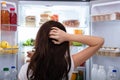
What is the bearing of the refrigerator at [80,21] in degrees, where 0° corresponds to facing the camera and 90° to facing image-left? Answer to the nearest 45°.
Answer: approximately 0°

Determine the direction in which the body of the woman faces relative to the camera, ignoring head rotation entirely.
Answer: away from the camera

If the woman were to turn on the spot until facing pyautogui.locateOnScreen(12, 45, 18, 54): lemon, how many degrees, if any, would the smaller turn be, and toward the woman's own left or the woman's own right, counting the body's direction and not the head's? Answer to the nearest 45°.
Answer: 0° — they already face it

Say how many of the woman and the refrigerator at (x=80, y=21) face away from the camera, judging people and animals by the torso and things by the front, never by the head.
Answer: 1

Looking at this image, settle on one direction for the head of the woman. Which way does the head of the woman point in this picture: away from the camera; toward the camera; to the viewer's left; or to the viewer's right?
away from the camera

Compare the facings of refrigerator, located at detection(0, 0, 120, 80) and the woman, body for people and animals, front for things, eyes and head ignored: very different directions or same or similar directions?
very different directions

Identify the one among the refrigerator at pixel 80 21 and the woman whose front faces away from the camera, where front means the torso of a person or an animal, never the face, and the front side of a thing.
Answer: the woman
